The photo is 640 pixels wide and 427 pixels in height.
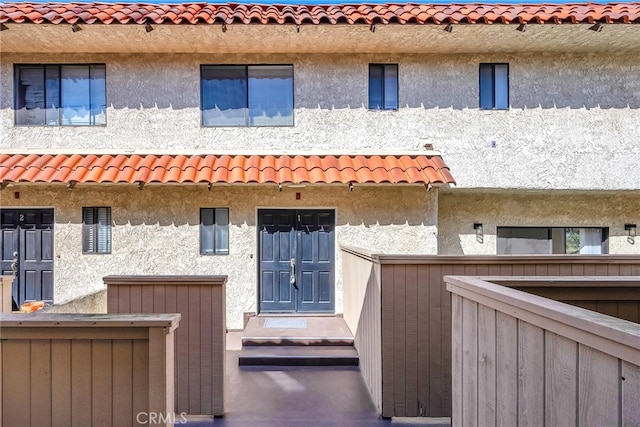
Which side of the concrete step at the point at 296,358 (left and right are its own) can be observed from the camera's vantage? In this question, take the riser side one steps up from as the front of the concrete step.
front

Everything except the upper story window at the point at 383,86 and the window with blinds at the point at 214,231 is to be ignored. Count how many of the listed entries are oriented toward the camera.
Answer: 2

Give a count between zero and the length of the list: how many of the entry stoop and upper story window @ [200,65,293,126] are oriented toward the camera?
2

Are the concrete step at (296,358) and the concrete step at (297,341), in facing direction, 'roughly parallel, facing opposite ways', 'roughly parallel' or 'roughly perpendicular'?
roughly parallel

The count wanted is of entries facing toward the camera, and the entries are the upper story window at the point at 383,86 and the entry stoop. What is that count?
2

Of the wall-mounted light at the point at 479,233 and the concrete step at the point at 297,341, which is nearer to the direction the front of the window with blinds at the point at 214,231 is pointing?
the concrete step

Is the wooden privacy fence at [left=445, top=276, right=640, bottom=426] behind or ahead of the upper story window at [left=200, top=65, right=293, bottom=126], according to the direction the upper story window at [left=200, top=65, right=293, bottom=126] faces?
ahead

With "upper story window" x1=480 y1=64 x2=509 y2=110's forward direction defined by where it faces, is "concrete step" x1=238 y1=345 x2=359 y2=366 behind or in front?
in front

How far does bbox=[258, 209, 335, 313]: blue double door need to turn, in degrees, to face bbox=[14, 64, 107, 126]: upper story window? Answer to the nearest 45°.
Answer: approximately 90° to its right

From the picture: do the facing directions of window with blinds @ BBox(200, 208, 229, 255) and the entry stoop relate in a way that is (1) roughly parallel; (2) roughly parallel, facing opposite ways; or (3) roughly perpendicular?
roughly parallel

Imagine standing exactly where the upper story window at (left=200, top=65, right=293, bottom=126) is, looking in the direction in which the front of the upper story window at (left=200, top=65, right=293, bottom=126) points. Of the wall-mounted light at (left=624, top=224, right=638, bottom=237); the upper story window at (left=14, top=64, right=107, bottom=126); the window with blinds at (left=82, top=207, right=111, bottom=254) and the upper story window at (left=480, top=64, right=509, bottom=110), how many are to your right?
2

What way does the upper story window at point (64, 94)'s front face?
toward the camera
